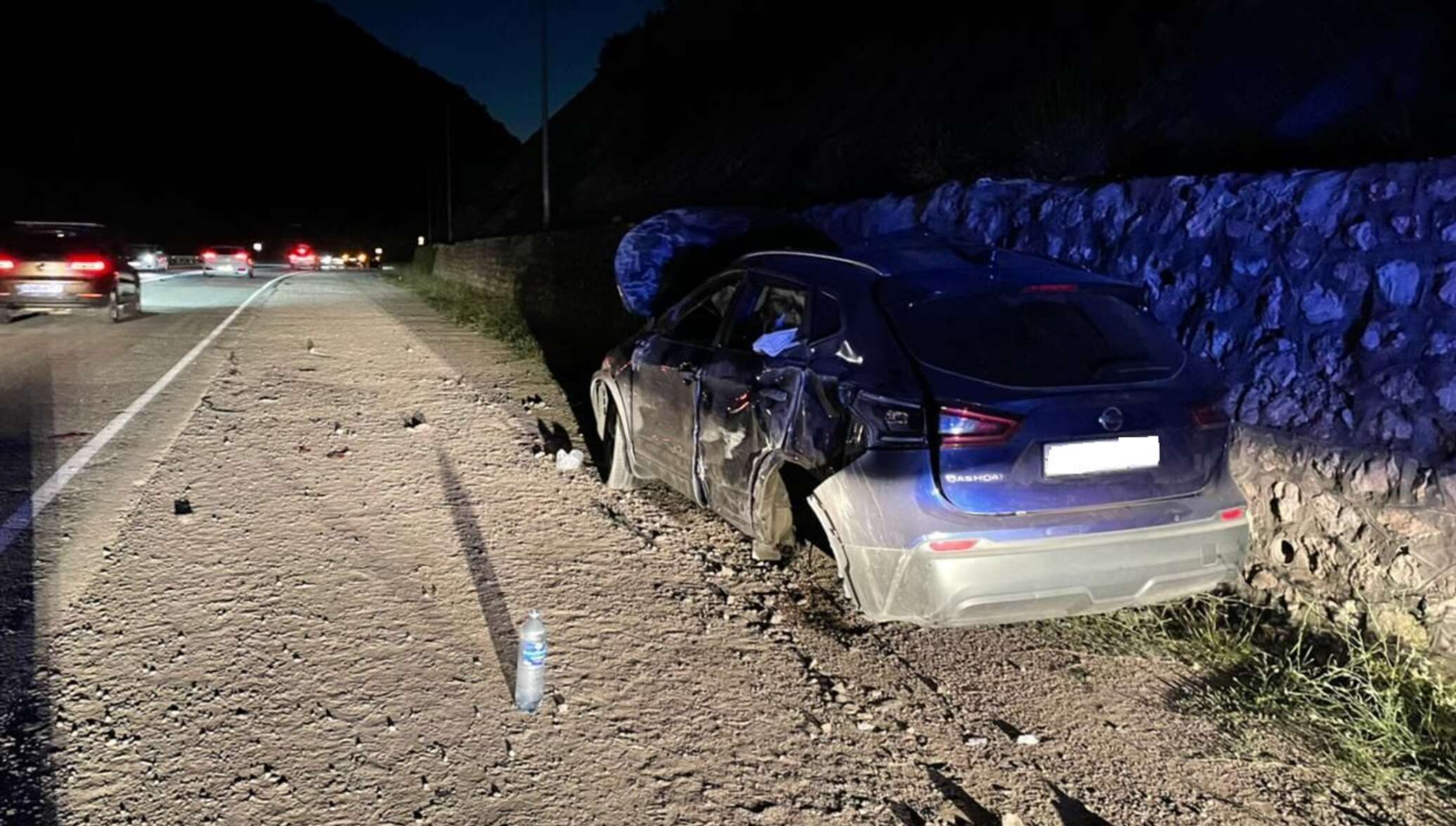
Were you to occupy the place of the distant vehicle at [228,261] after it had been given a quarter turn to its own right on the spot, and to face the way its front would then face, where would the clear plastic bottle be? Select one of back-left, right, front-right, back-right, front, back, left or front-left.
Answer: right

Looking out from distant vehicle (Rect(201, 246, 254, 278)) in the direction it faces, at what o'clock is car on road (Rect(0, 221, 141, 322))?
The car on road is roughly at 6 o'clock from the distant vehicle.

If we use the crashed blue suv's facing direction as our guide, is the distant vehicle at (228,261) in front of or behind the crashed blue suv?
in front

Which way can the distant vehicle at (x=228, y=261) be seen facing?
away from the camera

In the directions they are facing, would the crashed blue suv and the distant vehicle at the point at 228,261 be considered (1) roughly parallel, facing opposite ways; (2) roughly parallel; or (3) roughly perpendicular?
roughly parallel

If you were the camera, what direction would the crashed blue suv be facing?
facing away from the viewer and to the left of the viewer

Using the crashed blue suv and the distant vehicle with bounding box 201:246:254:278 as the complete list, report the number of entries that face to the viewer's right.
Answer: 0

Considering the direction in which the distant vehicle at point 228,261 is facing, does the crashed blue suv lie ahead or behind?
behind

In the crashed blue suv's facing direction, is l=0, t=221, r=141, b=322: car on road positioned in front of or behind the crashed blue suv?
in front

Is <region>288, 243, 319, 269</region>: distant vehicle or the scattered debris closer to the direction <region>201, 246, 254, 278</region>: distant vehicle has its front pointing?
the distant vehicle

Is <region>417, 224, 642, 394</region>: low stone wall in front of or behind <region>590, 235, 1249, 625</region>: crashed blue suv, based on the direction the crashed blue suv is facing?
in front

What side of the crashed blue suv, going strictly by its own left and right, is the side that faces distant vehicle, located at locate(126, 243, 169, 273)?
front
